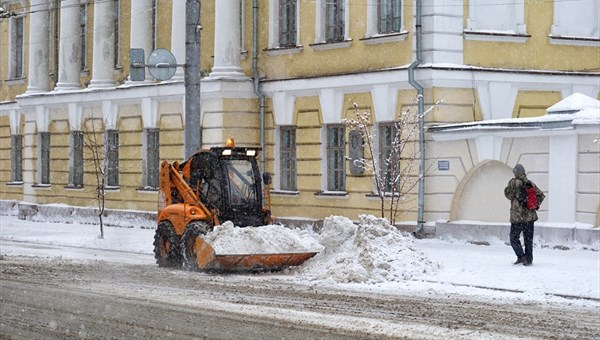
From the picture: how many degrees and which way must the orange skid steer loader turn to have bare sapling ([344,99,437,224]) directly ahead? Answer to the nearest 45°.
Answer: approximately 90° to its left

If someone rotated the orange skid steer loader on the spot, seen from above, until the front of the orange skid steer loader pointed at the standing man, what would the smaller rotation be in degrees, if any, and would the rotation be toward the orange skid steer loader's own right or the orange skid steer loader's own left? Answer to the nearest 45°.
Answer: approximately 45° to the orange skid steer loader's own left

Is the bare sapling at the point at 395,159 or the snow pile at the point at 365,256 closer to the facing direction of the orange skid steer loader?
the snow pile

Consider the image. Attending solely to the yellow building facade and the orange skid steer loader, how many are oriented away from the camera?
0

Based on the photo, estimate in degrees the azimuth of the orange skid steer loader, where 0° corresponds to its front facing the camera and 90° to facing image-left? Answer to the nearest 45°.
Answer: approximately 315°

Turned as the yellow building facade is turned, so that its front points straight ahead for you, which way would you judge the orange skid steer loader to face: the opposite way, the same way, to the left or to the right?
to the left
